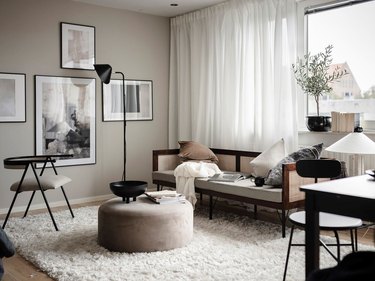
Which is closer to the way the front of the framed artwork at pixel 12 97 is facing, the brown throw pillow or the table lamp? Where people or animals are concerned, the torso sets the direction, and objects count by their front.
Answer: the table lamp

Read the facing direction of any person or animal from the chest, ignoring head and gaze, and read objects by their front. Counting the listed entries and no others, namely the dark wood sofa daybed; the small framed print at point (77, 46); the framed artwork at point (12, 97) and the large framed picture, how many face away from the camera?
0

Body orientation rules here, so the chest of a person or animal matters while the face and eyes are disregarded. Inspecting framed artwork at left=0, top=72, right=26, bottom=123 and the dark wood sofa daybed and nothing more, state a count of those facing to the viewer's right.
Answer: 0

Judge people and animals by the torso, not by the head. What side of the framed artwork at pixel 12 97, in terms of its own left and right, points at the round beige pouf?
front

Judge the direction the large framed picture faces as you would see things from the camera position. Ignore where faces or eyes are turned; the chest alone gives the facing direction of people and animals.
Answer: facing the viewer and to the right of the viewer

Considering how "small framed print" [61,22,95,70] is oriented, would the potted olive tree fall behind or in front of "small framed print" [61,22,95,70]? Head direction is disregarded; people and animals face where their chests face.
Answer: in front

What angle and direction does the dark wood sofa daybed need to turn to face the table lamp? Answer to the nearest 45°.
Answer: approximately 90° to its left

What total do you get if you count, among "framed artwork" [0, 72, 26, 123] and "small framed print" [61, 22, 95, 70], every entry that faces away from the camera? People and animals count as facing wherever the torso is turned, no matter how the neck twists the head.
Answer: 0

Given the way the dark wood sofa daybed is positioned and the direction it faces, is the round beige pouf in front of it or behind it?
in front

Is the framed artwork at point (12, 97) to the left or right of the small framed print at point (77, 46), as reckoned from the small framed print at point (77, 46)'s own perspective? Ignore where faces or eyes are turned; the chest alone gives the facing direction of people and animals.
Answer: on its right

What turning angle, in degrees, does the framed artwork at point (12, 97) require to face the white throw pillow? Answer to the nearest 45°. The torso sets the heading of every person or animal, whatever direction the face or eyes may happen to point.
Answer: approximately 45° to its left

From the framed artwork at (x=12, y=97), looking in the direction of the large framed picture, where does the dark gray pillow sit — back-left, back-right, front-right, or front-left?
front-right

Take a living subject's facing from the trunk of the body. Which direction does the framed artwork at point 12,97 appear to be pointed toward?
toward the camera

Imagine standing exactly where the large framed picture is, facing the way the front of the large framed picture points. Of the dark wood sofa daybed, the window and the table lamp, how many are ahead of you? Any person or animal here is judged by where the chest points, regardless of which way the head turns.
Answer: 3

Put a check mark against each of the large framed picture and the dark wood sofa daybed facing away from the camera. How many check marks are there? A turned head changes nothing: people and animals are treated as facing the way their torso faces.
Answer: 0

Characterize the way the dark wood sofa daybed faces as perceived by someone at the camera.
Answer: facing the viewer and to the left of the viewer
